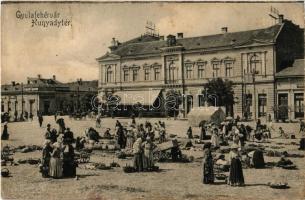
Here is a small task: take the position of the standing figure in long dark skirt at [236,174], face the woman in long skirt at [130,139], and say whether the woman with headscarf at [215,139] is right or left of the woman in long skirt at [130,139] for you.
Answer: right

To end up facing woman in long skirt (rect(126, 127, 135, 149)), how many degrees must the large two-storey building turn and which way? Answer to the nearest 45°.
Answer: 0° — it already faces them

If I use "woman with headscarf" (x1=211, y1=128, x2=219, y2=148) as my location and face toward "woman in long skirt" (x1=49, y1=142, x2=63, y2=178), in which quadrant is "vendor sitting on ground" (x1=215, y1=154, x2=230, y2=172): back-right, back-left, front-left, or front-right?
front-left

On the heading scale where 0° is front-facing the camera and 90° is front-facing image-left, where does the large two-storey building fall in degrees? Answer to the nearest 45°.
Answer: approximately 45°

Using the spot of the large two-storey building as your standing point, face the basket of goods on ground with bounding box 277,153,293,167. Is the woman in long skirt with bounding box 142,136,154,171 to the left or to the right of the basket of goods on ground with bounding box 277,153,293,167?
right

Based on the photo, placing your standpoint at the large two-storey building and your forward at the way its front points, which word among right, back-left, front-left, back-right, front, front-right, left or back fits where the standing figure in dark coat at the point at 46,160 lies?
front
